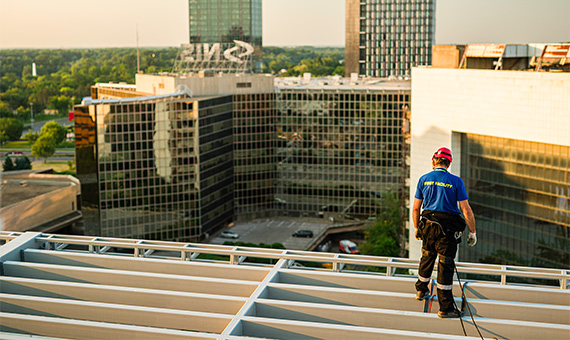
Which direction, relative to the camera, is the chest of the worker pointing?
away from the camera

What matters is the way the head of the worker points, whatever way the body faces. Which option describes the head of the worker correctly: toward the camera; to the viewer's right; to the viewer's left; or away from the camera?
away from the camera
